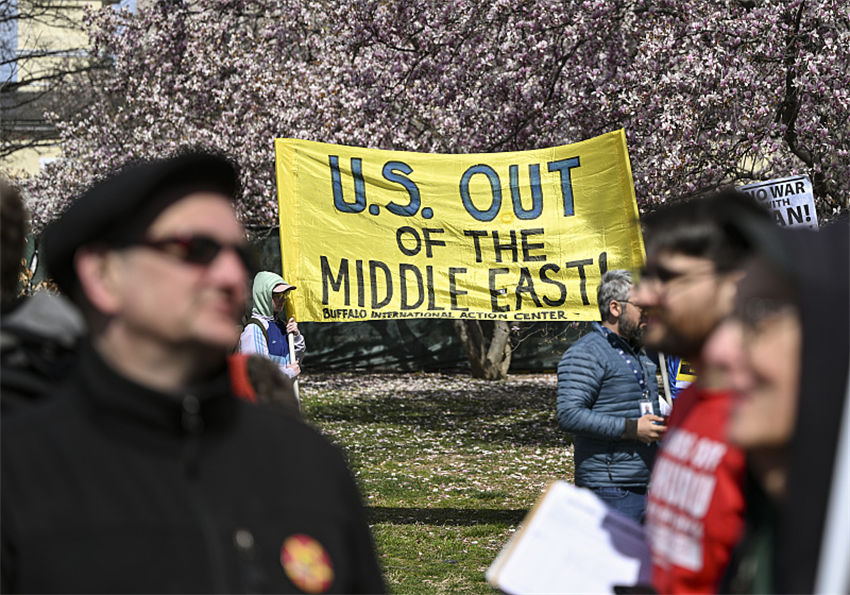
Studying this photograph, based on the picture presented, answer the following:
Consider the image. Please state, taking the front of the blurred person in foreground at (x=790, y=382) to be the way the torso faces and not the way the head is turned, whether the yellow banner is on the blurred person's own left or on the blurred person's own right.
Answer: on the blurred person's own right

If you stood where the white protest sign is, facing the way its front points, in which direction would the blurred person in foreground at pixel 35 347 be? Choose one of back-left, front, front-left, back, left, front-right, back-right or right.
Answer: front

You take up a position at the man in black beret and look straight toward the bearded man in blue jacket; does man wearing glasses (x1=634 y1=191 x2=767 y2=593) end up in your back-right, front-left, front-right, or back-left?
front-right

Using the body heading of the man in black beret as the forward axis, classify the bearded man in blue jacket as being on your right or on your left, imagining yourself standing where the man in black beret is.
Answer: on your left

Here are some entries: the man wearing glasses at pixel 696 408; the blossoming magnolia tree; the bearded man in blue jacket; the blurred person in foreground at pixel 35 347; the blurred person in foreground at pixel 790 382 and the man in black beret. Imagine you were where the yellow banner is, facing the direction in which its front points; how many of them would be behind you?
1

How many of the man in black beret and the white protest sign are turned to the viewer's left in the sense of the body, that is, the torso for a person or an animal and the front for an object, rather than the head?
0

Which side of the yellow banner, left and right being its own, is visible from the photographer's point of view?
front

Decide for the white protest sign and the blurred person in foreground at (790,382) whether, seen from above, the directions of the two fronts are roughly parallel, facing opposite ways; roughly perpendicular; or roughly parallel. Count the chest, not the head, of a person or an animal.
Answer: roughly perpendicular

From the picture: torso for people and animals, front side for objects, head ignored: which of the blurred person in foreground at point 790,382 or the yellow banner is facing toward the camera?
the yellow banner

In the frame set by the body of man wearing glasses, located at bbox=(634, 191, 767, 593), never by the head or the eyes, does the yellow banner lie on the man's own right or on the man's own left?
on the man's own right

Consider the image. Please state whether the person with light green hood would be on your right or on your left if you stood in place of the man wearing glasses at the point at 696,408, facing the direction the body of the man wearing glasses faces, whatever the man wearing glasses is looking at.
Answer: on your right

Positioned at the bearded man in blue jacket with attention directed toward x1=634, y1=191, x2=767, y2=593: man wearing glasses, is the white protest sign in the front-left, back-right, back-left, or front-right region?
back-left

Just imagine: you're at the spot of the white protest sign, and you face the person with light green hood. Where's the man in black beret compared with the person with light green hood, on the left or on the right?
left

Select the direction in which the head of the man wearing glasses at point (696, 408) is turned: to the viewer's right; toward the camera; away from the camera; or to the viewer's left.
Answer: to the viewer's left

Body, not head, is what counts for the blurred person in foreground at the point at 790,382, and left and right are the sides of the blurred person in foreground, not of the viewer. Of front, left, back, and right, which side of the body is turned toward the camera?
left

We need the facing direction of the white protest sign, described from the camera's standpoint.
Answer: facing the viewer

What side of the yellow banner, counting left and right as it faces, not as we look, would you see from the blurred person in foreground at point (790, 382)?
front
